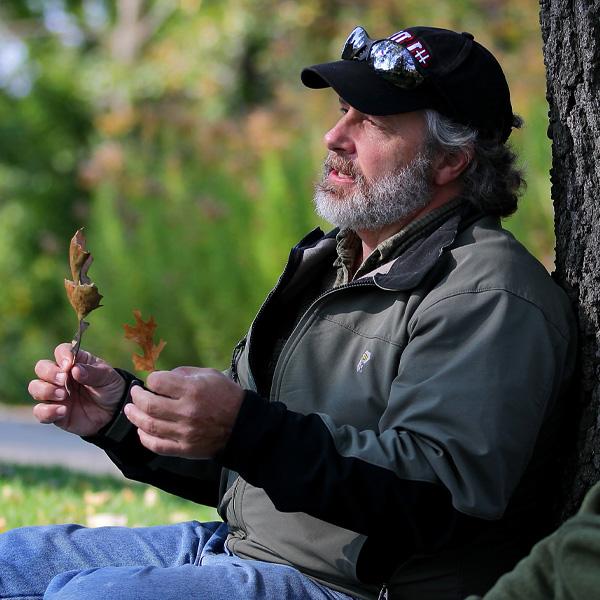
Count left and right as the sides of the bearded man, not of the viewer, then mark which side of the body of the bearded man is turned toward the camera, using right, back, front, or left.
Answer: left

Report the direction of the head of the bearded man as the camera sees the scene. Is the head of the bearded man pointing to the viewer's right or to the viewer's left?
to the viewer's left

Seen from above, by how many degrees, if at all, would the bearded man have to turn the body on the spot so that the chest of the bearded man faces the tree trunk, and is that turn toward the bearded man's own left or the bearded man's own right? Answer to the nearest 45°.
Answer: approximately 135° to the bearded man's own right
